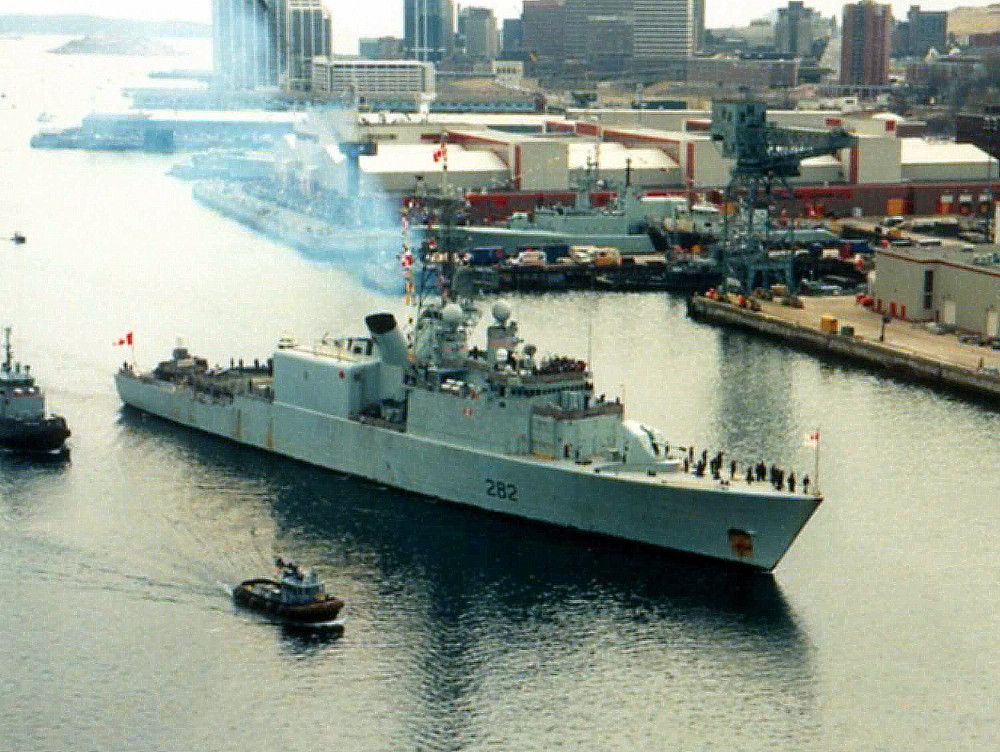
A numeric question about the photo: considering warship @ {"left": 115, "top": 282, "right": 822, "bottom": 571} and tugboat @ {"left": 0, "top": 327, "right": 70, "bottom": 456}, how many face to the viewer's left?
0

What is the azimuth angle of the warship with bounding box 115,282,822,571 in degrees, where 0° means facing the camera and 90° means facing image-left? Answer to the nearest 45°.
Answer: approximately 315°

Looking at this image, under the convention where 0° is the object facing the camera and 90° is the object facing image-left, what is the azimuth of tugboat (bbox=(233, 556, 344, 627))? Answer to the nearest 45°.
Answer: approximately 315°

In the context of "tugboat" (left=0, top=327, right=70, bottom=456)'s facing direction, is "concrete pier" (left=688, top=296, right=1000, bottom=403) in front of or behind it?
in front

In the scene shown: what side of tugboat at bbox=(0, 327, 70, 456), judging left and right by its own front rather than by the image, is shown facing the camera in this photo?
right

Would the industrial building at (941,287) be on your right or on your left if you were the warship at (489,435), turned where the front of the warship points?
on your left

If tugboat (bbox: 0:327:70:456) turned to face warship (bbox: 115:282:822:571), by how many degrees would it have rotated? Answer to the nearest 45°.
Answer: approximately 45° to its right

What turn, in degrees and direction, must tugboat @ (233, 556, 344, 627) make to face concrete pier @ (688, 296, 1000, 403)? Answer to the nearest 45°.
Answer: approximately 90° to its left

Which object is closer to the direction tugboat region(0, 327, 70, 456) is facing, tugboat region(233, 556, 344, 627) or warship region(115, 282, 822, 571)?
the warship

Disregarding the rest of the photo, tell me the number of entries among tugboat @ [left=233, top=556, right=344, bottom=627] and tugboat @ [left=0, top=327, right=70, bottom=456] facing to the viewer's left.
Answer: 0

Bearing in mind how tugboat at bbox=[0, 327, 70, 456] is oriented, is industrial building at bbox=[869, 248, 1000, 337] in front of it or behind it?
in front
